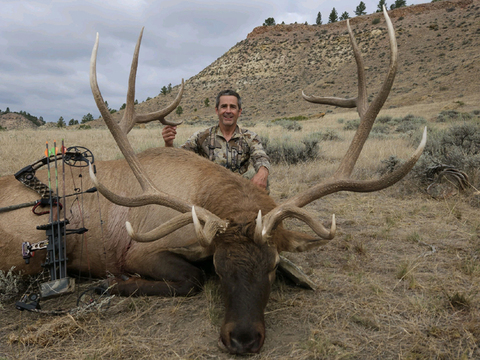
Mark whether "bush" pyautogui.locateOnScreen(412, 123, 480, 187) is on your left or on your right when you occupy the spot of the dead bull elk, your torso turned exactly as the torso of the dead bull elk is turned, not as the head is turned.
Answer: on your left

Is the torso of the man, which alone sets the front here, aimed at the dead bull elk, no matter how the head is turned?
yes

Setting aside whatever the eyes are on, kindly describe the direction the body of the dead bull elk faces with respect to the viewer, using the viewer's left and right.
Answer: facing the viewer and to the right of the viewer

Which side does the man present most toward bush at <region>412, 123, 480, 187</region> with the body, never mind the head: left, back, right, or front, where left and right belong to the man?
left

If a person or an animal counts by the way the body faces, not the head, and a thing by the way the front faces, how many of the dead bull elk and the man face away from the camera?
0

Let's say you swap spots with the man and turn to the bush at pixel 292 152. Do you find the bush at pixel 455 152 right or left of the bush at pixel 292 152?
right

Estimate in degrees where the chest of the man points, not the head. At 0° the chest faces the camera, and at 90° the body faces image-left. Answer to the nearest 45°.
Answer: approximately 0°

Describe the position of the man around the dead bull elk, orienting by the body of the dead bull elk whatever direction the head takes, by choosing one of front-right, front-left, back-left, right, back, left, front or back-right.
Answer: back-left
